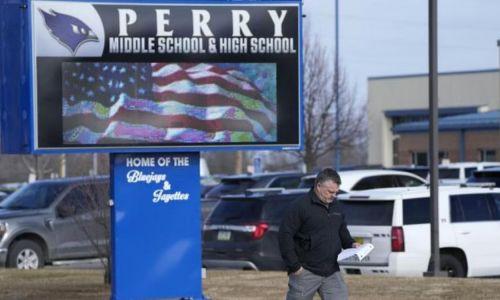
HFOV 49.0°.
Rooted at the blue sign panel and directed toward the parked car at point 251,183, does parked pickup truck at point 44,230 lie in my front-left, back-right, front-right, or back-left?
front-left

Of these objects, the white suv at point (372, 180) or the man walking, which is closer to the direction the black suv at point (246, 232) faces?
the white suv

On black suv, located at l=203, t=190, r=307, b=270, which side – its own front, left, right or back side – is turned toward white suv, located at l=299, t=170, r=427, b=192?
front

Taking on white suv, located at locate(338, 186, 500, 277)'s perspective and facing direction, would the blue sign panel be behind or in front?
behind

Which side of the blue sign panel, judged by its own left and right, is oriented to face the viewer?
front

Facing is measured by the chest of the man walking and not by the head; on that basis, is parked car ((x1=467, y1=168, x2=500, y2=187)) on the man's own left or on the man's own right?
on the man's own left

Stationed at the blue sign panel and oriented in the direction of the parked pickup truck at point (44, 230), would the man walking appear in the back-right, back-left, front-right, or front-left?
back-right

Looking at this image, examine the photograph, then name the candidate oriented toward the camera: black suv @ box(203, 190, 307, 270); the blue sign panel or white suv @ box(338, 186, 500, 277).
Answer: the blue sign panel

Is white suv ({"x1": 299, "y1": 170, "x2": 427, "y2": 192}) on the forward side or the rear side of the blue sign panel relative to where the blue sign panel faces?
on the rear side

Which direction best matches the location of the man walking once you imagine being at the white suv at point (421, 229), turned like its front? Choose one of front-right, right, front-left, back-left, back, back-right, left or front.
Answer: back-right
